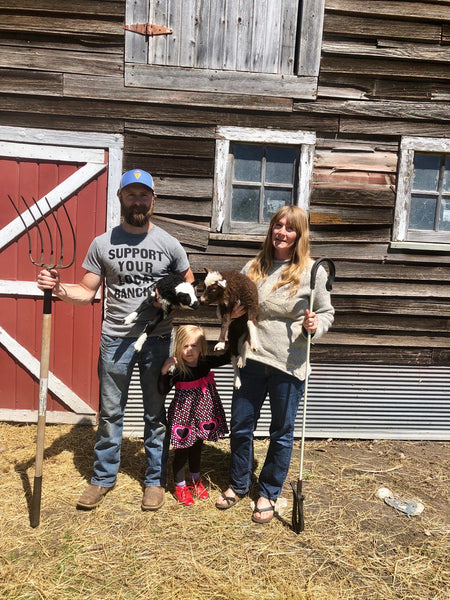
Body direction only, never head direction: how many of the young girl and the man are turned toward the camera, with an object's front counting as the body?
2

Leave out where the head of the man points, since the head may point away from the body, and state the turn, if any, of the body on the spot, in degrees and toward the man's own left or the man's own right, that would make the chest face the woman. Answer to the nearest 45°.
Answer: approximately 90° to the man's own left

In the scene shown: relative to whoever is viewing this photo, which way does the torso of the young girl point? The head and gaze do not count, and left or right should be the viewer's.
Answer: facing the viewer
